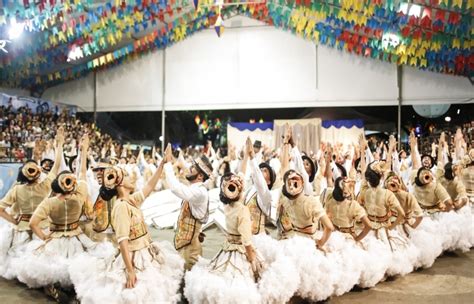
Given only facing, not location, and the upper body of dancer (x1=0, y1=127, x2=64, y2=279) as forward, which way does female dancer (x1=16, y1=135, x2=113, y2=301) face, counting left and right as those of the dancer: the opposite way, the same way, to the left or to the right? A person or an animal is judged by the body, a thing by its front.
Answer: the same way

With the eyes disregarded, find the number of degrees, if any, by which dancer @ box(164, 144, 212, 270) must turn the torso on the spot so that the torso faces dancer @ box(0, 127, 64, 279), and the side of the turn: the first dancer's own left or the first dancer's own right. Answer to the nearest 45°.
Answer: approximately 45° to the first dancer's own right

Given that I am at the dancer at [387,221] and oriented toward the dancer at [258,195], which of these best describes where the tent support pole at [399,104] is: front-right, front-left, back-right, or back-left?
back-right
